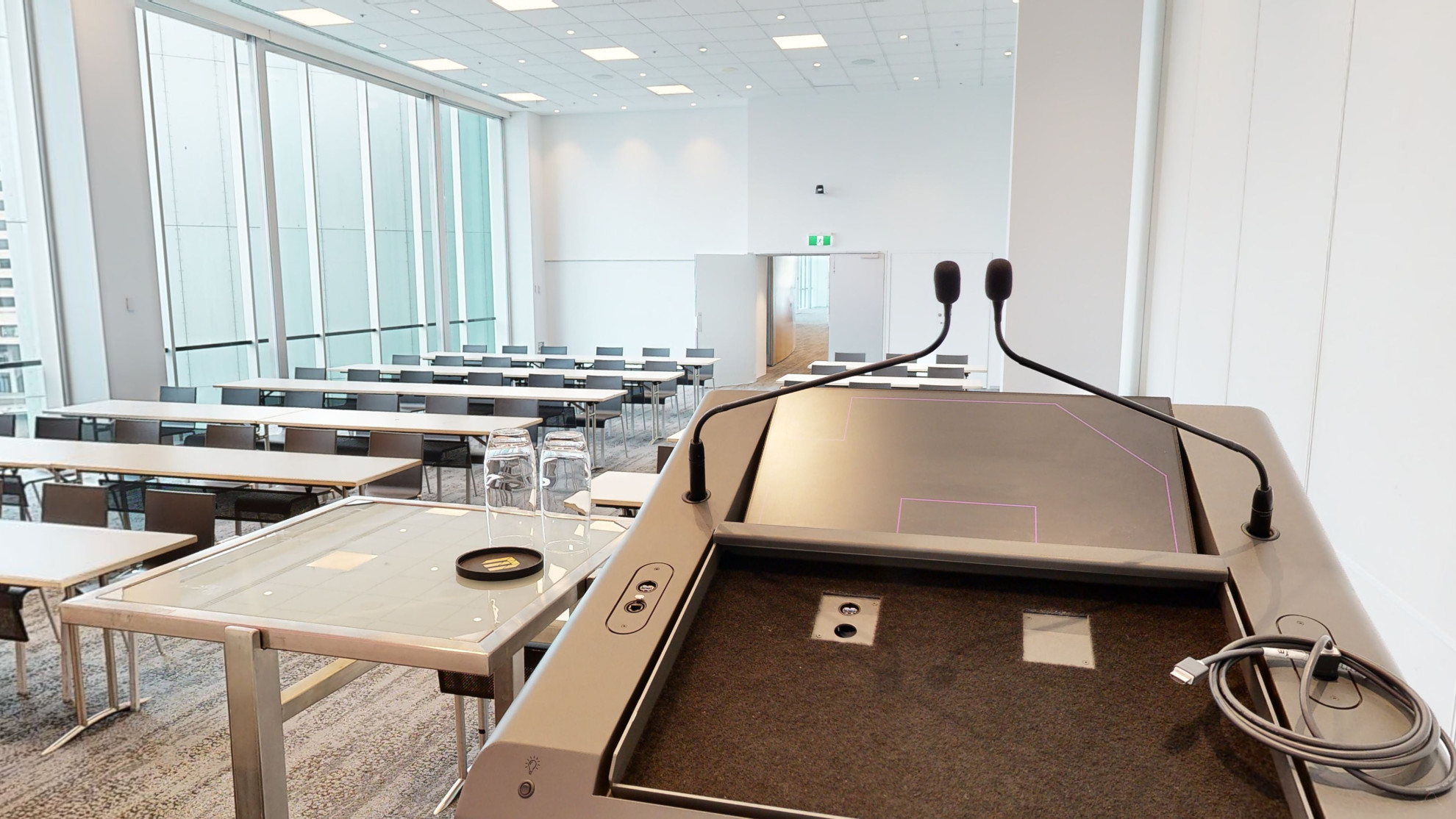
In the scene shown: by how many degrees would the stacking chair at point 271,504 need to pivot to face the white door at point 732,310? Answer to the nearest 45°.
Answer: approximately 180°

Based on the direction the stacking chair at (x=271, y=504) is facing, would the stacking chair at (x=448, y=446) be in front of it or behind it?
behind

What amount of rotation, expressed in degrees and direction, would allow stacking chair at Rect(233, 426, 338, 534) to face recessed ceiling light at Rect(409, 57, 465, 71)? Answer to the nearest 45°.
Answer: approximately 135° to its right

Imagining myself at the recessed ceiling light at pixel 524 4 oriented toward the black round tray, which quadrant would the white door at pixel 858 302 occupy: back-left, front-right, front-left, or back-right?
back-left

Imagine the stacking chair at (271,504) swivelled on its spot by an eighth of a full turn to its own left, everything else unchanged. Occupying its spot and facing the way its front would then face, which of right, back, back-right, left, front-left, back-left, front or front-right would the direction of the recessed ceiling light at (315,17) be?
back

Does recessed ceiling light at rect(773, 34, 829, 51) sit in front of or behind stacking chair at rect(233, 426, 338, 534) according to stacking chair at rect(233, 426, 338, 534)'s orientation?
behind

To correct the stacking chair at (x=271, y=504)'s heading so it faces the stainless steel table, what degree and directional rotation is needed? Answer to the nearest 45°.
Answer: approximately 45° to its left

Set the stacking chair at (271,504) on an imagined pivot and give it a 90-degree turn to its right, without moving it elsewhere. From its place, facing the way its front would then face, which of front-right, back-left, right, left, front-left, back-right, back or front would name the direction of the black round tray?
back-left

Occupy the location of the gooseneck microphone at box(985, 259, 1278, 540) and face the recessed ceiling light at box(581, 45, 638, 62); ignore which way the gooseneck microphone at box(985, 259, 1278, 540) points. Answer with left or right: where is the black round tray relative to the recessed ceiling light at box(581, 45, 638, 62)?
left
